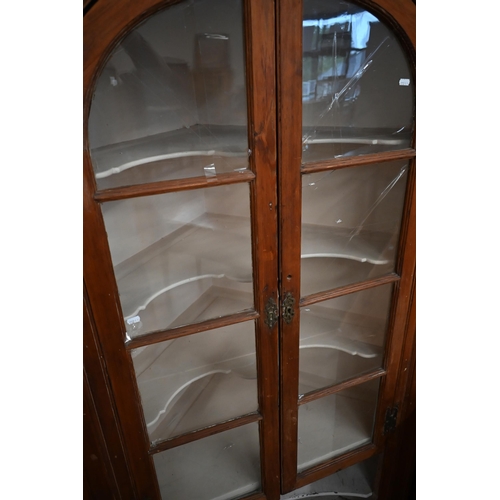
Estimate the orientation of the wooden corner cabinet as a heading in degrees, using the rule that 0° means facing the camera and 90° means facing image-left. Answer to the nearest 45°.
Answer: approximately 315°
